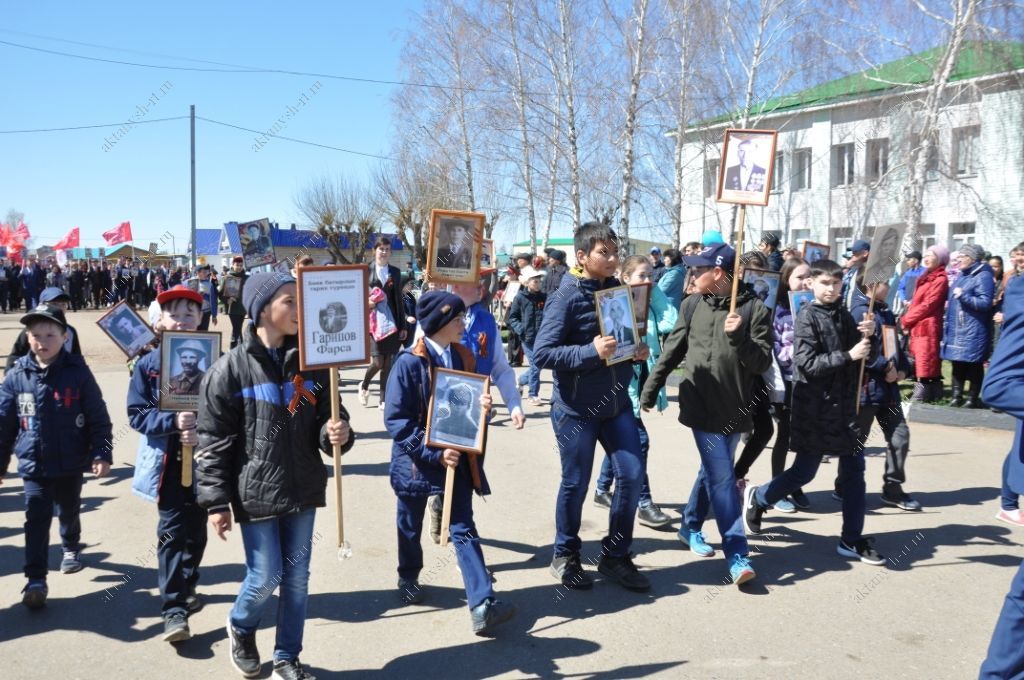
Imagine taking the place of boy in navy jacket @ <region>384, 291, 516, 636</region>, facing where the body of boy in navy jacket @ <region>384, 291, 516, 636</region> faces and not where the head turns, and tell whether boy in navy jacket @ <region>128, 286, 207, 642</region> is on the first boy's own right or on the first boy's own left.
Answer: on the first boy's own right

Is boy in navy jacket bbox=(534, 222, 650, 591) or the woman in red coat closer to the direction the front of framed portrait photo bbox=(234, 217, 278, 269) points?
the boy in navy jacket

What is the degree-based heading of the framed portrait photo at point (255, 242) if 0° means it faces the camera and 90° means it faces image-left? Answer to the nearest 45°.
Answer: approximately 0°

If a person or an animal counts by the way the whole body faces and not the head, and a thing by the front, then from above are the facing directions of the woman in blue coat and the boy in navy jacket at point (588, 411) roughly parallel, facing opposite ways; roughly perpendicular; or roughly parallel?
roughly perpendicular

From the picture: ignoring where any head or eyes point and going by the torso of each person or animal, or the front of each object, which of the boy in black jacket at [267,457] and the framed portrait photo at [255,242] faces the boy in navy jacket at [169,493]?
the framed portrait photo

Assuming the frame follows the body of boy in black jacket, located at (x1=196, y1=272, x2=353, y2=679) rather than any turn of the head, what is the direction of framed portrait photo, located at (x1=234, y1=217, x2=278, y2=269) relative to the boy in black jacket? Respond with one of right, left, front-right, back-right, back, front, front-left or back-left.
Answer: back-left

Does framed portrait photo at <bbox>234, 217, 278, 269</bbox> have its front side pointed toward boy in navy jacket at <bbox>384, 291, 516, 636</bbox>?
yes

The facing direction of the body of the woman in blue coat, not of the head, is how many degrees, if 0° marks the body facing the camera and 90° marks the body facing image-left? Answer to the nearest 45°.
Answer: approximately 45°

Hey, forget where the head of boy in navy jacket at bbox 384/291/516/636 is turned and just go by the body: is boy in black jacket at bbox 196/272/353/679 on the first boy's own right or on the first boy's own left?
on the first boy's own right

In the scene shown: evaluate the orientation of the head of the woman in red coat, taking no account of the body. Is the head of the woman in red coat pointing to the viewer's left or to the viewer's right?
to the viewer's left
